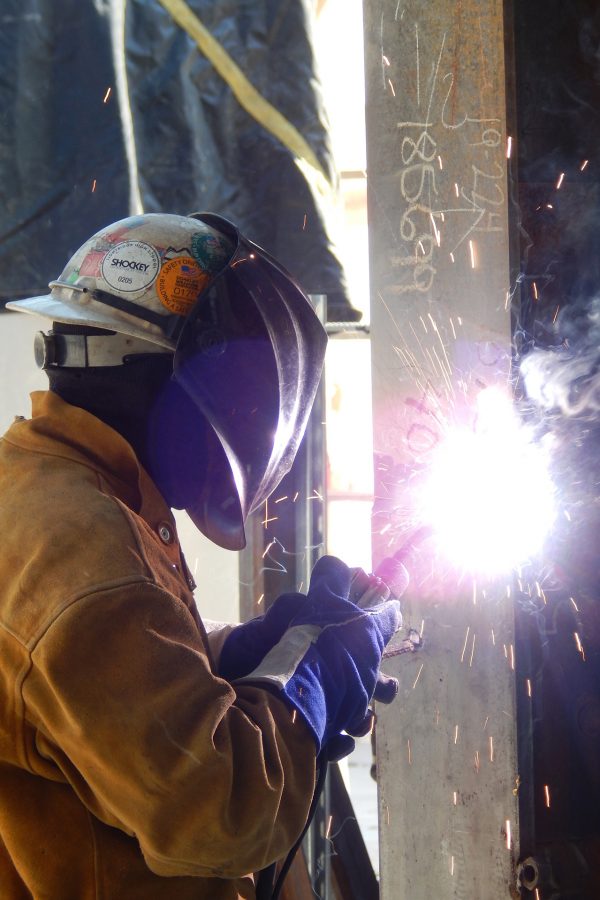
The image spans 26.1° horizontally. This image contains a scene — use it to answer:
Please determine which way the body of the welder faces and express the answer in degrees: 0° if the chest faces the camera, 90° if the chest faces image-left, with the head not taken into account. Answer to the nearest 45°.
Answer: approximately 270°

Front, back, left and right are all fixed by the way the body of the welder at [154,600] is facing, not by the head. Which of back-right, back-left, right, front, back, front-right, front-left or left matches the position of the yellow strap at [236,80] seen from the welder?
left

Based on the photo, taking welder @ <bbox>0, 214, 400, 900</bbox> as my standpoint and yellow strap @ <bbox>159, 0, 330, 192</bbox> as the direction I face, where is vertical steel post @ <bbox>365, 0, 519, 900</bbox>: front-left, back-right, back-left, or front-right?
front-right

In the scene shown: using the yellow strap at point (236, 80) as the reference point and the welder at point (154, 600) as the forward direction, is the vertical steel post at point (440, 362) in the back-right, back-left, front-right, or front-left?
front-left

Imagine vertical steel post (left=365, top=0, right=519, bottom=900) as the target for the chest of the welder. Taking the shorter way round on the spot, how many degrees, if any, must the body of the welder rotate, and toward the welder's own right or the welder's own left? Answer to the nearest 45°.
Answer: approximately 45° to the welder's own left
